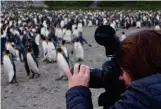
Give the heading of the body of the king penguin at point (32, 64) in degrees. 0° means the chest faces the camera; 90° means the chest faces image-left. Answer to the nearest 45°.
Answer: approximately 45°

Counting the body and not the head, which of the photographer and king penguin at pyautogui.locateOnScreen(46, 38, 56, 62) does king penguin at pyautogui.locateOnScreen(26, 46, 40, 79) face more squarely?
the photographer

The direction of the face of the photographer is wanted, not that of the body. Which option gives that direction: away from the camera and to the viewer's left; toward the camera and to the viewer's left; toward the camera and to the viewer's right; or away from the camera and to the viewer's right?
away from the camera and to the viewer's left

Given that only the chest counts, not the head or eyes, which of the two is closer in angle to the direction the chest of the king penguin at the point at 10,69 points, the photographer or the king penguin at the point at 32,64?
the photographer

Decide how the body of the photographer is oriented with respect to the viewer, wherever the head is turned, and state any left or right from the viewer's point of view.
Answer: facing away from the viewer and to the left of the viewer

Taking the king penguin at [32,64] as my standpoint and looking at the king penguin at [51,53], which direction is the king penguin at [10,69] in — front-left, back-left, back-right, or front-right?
back-left

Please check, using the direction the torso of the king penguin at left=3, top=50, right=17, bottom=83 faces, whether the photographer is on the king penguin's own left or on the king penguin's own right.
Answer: on the king penguin's own left
